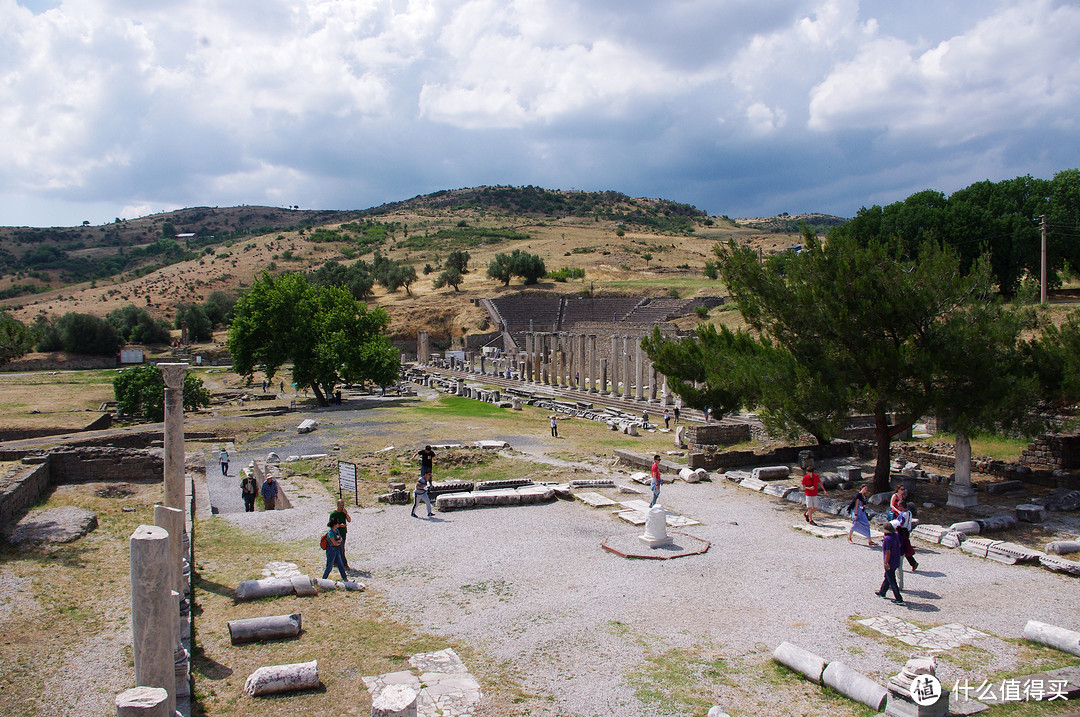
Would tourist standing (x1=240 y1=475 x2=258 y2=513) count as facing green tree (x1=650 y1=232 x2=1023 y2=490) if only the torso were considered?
no

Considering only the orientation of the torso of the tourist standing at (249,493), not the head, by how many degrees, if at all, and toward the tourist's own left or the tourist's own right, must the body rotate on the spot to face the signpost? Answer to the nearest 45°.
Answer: approximately 90° to the tourist's own left

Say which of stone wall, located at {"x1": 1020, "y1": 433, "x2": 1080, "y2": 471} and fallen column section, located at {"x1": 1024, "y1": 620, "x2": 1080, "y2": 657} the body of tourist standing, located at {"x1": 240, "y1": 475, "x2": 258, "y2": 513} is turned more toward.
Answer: the fallen column section

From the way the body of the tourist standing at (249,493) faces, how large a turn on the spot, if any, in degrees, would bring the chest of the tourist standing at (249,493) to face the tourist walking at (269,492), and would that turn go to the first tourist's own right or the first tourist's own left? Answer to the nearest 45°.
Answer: approximately 135° to the first tourist's own left

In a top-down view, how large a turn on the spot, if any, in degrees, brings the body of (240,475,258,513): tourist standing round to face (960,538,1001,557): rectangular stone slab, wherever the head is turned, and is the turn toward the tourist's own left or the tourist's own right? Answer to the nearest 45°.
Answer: approximately 45° to the tourist's own left

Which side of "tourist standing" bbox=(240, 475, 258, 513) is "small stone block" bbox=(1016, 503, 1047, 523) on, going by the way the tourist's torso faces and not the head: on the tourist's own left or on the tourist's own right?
on the tourist's own left

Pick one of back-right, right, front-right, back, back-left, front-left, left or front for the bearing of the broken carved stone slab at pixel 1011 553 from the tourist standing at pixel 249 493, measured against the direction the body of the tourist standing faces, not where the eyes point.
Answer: front-left

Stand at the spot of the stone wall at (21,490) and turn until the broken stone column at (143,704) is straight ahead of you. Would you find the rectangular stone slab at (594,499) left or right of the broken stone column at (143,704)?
left

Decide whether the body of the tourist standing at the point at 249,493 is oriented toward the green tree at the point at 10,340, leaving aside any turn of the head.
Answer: no

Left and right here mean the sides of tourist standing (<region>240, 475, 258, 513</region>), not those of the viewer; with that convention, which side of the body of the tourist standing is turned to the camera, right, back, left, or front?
front

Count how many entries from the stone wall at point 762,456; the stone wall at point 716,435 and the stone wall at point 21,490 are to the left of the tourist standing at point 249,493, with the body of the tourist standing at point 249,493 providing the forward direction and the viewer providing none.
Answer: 2

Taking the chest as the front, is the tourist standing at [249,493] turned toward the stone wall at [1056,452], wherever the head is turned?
no

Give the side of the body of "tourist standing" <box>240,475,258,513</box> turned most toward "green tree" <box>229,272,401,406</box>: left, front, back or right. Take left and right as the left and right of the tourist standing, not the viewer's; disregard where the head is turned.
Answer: back

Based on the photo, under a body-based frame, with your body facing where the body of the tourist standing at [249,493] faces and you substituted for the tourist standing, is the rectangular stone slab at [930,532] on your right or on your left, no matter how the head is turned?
on your left

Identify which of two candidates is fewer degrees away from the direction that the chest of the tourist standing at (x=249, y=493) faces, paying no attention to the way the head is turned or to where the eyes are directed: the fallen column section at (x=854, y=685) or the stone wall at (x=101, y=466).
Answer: the fallen column section

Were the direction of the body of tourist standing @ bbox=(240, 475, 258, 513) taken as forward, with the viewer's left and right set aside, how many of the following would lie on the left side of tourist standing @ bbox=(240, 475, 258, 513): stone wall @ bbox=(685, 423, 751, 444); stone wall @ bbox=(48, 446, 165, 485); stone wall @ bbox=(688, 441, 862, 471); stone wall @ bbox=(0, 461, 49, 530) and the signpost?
3

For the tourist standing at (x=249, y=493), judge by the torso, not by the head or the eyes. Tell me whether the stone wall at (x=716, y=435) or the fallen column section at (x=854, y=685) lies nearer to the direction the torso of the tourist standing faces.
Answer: the fallen column section

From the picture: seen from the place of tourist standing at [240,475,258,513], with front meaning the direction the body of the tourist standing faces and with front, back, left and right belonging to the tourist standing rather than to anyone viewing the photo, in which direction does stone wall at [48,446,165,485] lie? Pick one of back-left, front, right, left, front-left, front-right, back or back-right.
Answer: back-right

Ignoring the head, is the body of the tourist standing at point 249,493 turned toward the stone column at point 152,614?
yes
